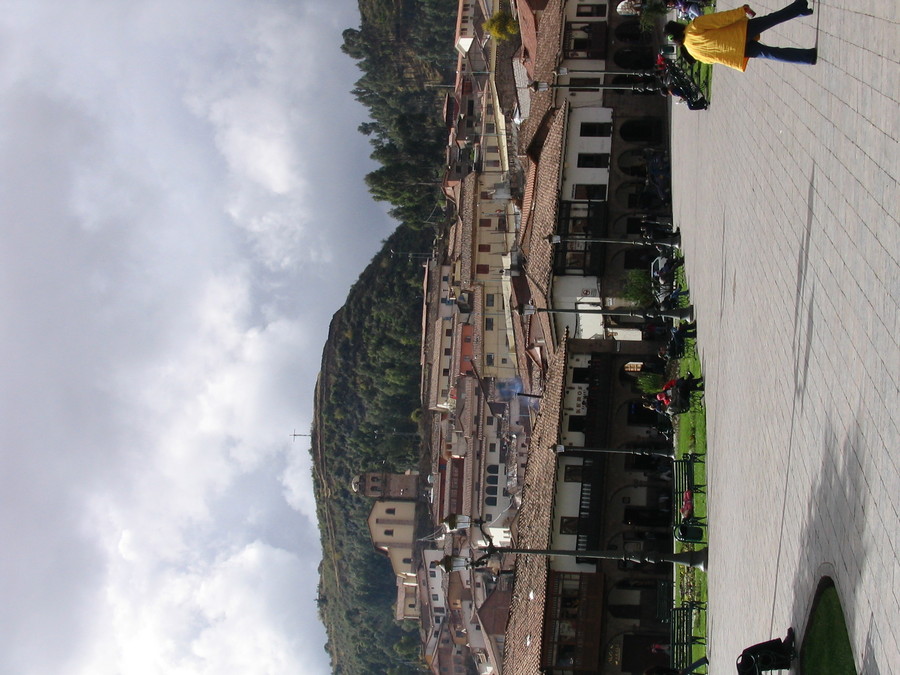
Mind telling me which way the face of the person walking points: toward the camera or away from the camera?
away from the camera

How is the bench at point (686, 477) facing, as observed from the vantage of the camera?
facing the viewer
